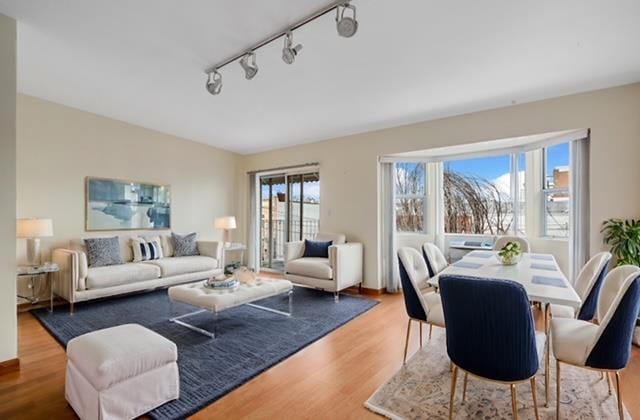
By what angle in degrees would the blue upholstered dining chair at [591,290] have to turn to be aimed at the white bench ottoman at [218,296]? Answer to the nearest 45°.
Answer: approximately 45° to its left

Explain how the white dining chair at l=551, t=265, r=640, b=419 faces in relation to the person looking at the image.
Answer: facing to the left of the viewer

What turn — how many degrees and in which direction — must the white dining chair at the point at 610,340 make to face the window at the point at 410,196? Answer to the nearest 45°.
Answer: approximately 45° to its right

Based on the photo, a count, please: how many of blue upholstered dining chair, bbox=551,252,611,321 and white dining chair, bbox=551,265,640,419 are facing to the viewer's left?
2

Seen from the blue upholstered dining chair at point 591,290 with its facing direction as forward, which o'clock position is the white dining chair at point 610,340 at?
The white dining chair is roughly at 9 o'clock from the blue upholstered dining chair.

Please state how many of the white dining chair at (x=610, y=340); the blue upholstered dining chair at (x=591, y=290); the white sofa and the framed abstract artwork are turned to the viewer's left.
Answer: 2

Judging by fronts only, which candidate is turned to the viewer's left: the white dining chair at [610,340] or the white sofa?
the white dining chair

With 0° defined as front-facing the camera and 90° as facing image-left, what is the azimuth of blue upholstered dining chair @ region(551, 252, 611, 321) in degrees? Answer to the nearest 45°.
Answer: approximately 90°

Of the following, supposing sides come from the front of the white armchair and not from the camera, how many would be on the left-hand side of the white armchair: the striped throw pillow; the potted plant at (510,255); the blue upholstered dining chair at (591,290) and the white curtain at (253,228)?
2

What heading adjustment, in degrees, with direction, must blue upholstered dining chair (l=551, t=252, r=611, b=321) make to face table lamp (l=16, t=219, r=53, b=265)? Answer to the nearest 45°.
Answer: approximately 45° to its left

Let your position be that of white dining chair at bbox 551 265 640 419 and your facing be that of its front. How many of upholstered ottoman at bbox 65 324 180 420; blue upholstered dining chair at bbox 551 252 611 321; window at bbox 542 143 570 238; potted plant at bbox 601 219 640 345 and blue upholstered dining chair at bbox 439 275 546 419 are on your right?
3

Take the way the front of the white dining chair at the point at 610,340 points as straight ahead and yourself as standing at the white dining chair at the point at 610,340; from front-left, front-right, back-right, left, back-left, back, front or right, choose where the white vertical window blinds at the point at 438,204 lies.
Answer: front-right

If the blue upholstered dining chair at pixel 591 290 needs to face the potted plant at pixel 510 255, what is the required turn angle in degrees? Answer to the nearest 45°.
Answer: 0° — it already faces it
